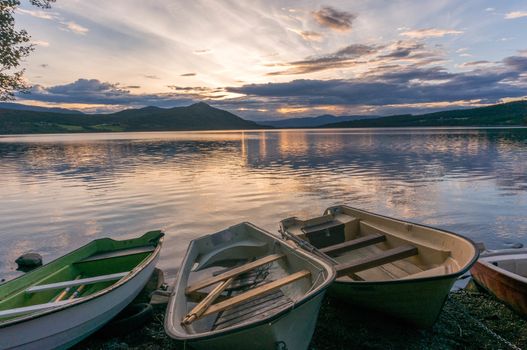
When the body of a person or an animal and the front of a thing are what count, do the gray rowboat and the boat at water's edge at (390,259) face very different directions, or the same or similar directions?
same or similar directions
